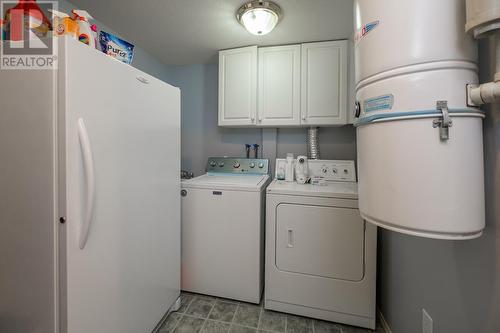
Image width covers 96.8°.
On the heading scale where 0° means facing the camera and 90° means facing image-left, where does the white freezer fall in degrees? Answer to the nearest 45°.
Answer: approximately 315°

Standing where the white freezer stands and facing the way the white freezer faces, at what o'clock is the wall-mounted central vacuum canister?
The wall-mounted central vacuum canister is roughly at 12 o'clock from the white freezer.

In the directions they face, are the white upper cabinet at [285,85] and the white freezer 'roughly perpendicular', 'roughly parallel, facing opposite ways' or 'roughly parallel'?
roughly perpendicular

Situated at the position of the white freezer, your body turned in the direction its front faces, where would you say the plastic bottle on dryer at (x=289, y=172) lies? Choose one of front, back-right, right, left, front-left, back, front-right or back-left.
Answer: front-left

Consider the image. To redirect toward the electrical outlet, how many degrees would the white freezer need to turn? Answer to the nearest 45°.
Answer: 0° — it already faces it

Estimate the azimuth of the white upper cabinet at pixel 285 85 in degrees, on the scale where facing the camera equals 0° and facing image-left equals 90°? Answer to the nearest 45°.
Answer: approximately 0°

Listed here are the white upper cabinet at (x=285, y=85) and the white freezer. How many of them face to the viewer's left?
0

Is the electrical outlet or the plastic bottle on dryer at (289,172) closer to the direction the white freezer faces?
the electrical outlet

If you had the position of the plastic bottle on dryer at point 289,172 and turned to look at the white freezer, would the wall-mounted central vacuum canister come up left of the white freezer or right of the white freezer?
left

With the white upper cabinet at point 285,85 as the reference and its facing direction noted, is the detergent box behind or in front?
in front
